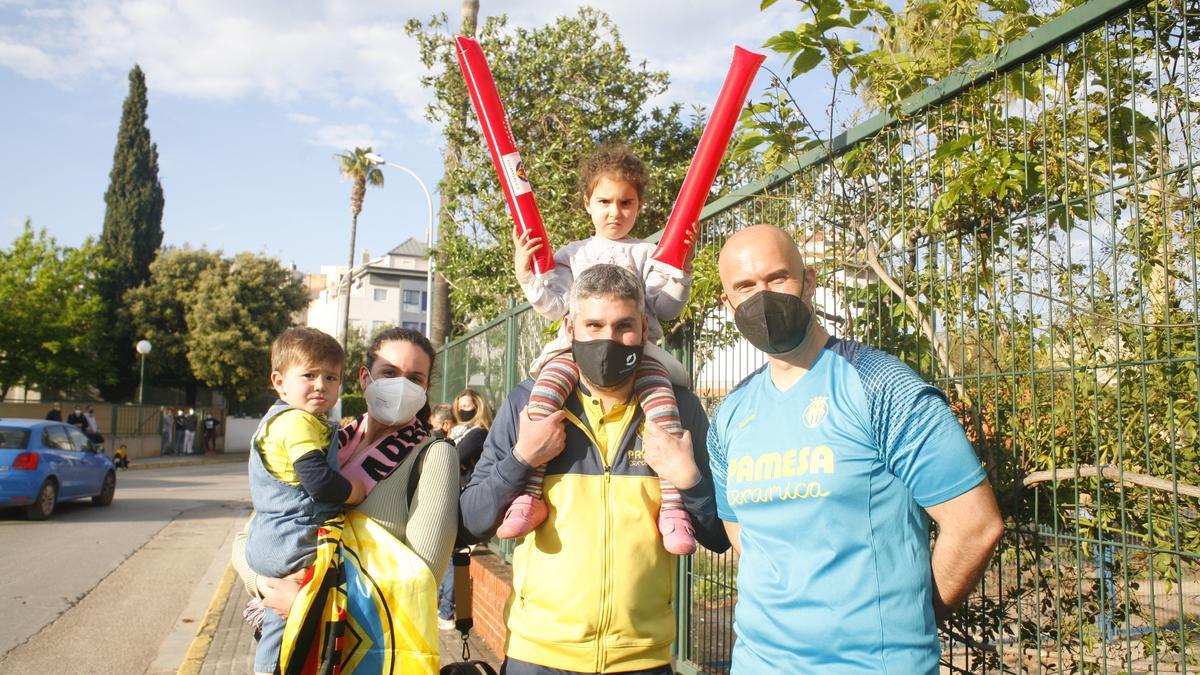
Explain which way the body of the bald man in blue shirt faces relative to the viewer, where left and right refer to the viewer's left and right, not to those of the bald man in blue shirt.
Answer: facing the viewer and to the left of the viewer

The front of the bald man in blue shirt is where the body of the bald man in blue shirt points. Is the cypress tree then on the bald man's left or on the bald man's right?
on the bald man's right

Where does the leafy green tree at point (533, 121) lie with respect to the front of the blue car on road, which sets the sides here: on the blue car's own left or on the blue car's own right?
on the blue car's own right

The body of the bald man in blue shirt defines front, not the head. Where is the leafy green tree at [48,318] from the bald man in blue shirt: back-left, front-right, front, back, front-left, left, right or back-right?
right

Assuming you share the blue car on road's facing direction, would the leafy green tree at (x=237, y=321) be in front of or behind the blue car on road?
in front

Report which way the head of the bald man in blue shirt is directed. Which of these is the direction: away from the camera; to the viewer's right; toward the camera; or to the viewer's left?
toward the camera

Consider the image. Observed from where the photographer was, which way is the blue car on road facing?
facing away from the viewer and to the right of the viewer

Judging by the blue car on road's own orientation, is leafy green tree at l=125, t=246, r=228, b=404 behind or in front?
in front

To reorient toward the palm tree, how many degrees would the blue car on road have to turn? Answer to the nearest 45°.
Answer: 0° — it already faces it

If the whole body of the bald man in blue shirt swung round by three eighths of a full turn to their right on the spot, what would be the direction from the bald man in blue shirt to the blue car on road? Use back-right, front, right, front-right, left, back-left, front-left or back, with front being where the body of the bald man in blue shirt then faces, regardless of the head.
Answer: front-left
